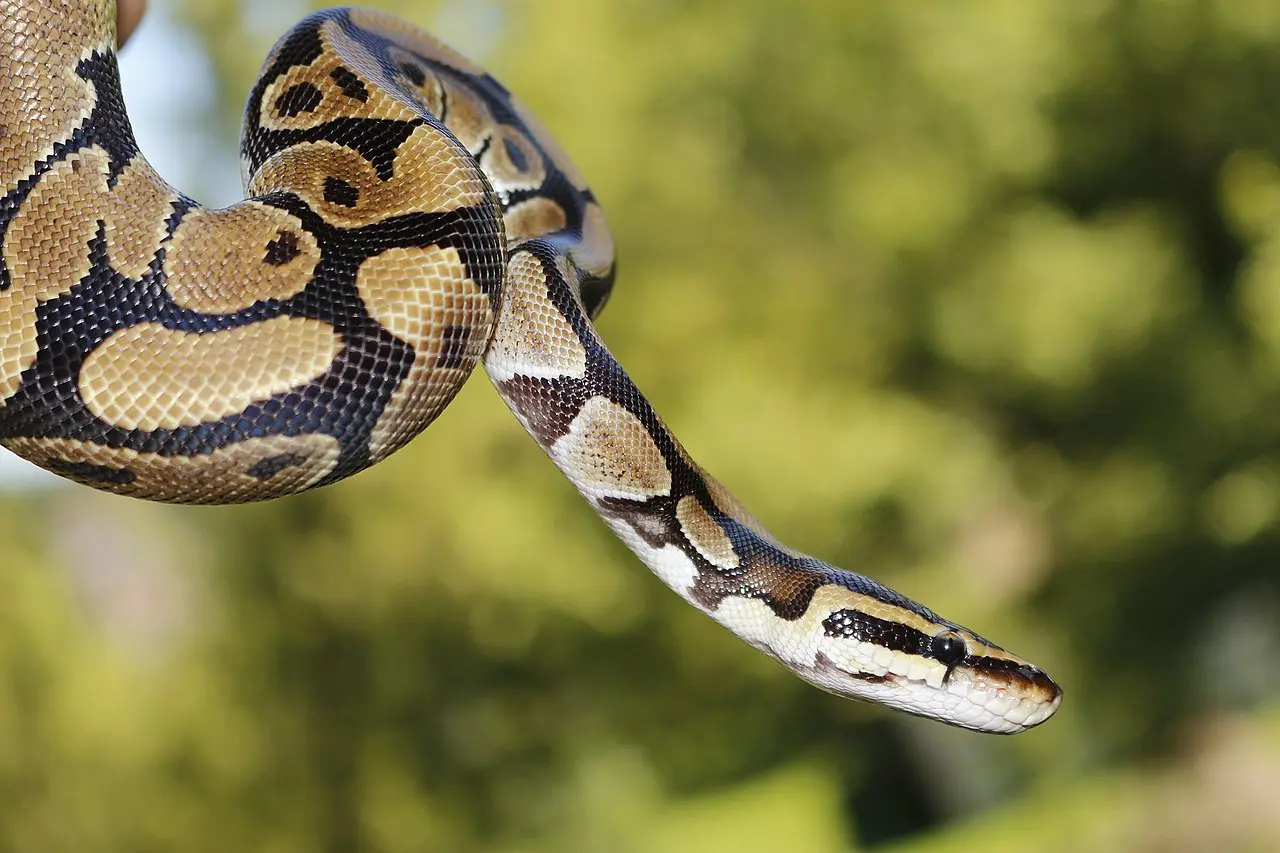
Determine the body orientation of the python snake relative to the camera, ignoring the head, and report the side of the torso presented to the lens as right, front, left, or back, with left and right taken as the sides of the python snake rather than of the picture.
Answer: right
